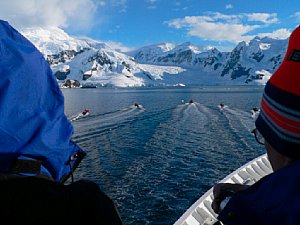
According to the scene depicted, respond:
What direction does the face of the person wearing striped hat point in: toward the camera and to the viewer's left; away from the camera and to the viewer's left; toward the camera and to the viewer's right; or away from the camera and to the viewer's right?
away from the camera and to the viewer's left

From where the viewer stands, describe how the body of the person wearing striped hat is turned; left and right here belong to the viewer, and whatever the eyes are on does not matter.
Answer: facing away from the viewer and to the left of the viewer
